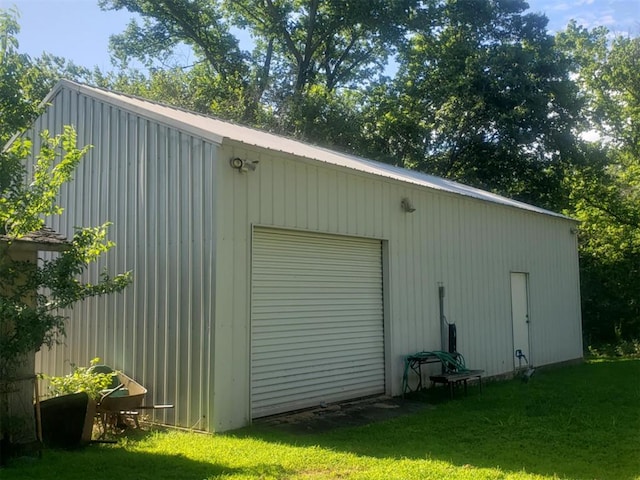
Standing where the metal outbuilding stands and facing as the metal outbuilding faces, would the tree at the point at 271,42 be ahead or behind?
behind

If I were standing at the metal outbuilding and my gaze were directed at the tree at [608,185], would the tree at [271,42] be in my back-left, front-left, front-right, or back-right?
front-left

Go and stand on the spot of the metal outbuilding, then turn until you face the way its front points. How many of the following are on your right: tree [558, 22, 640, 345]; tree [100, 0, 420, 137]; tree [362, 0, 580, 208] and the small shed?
1

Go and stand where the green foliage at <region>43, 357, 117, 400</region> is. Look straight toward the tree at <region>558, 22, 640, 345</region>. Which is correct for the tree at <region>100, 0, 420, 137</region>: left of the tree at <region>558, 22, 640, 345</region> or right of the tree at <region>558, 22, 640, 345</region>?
left

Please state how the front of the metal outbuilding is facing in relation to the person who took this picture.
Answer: facing the viewer and to the right of the viewer

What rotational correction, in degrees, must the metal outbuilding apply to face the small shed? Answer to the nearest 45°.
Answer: approximately 90° to its right

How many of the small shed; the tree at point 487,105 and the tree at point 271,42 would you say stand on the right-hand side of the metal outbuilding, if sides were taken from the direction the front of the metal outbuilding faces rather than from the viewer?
1

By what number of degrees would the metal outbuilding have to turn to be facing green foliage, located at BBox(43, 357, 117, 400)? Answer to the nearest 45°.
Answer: approximately 90° to its right

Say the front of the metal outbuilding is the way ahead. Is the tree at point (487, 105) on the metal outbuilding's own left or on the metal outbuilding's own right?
on the metal outbuilding's own left

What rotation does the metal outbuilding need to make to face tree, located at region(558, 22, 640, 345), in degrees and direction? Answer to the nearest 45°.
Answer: approximately 90° to its left

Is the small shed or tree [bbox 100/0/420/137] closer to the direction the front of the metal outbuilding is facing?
the small shed
